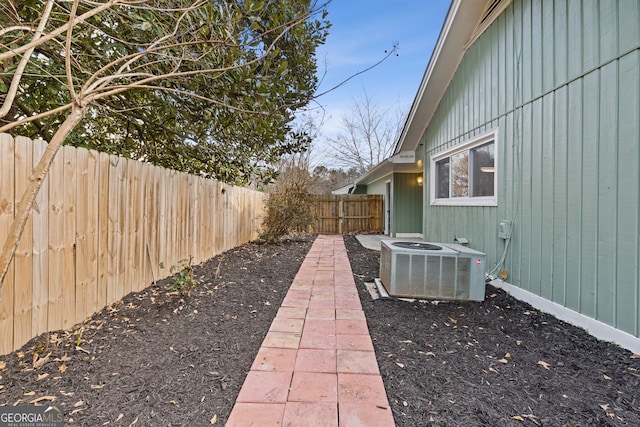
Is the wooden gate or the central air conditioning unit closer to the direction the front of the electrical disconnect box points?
the central air conditioning unit

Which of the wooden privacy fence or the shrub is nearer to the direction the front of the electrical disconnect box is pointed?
the wooden privacy fence

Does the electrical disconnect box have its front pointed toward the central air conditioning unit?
yes

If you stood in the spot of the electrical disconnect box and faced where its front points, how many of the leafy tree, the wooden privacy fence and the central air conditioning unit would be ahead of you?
3

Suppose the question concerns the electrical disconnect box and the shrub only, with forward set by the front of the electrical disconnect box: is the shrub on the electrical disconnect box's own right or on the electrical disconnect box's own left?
on the electrical disconnect box's own right

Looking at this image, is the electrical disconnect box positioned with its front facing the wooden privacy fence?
yes

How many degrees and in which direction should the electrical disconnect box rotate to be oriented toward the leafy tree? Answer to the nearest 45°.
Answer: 0° — it already faces it

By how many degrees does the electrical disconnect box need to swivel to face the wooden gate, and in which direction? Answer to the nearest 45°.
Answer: approximately 90° to its right

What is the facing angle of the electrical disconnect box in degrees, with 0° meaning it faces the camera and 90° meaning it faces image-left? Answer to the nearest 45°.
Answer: approximately 45°

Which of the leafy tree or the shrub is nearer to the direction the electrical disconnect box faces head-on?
the leafy tree
